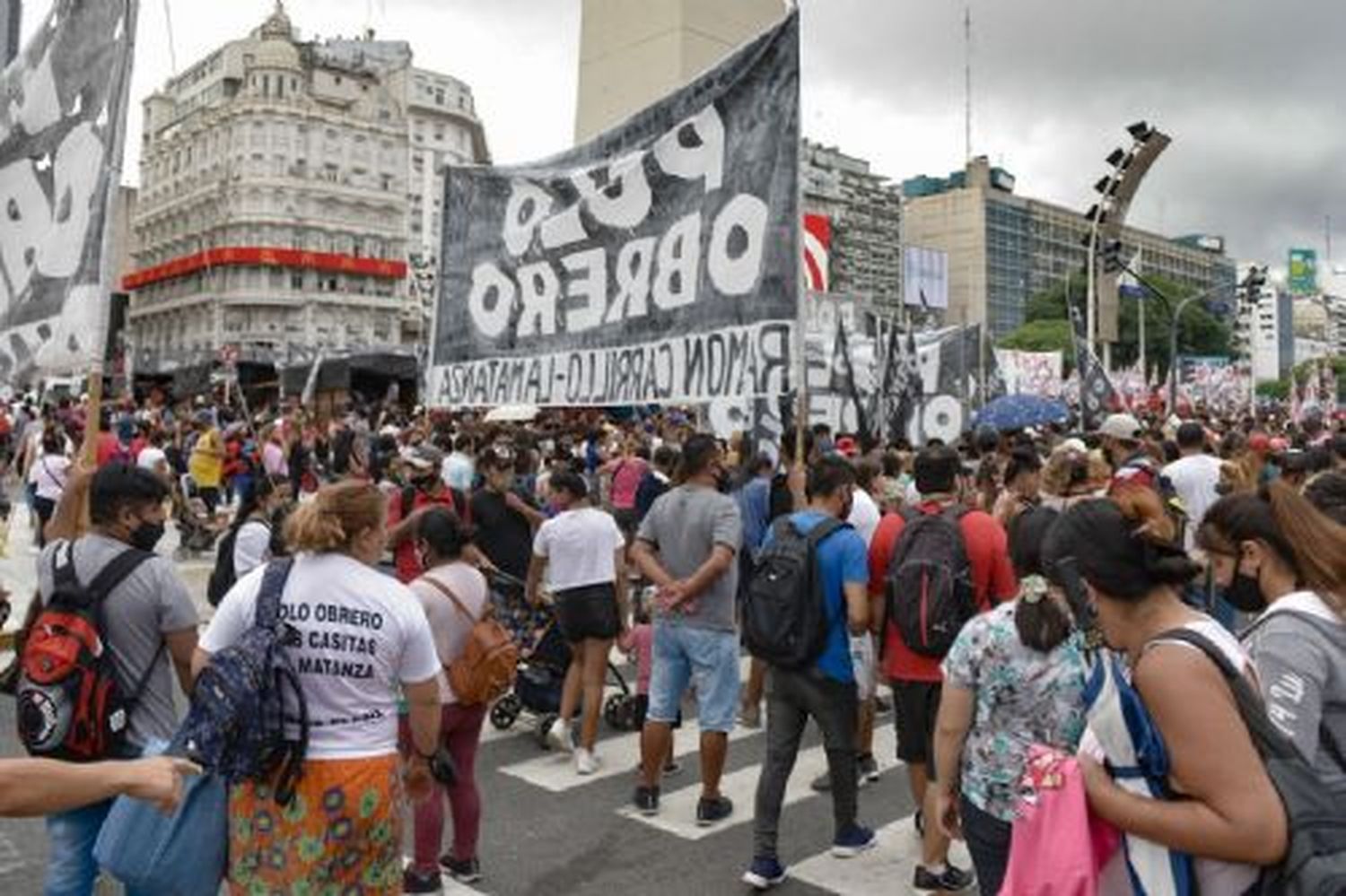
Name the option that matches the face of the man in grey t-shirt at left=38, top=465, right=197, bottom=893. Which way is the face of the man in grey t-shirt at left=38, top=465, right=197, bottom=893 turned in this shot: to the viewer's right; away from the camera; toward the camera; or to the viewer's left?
to the viewer's right

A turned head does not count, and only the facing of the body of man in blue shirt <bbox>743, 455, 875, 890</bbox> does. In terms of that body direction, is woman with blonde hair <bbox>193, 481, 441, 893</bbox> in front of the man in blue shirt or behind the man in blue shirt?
behind

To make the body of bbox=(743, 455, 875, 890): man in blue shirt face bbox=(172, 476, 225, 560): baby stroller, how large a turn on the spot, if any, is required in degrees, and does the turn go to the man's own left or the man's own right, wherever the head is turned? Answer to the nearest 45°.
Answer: approximately 90° to the man's own left

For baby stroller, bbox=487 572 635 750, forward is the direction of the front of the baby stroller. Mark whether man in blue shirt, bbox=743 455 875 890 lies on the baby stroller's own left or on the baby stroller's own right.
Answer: on the baby stroller's own right

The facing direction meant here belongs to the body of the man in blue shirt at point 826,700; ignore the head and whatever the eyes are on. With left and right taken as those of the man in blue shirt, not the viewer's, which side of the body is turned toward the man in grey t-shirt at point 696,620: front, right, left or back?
left

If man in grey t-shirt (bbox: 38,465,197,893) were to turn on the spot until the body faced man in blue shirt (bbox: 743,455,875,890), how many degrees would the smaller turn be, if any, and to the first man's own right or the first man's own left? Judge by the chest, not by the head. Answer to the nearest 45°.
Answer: approximately 45° to the first man's own right

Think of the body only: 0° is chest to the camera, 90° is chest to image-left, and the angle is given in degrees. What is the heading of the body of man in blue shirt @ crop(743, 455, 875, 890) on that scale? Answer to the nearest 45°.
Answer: approximately 225°

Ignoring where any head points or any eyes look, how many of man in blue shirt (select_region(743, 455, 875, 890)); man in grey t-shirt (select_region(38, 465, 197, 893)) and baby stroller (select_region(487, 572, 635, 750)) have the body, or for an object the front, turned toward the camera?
0

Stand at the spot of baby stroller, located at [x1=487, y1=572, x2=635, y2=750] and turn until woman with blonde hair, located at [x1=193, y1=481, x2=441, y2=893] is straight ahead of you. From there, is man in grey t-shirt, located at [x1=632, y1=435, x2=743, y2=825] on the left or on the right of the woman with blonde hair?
left

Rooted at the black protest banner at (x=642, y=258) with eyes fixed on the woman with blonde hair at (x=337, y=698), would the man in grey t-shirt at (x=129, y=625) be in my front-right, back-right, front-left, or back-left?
front-right

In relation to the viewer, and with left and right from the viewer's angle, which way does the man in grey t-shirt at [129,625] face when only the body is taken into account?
facing away from the viewer and to the right of the viewer
